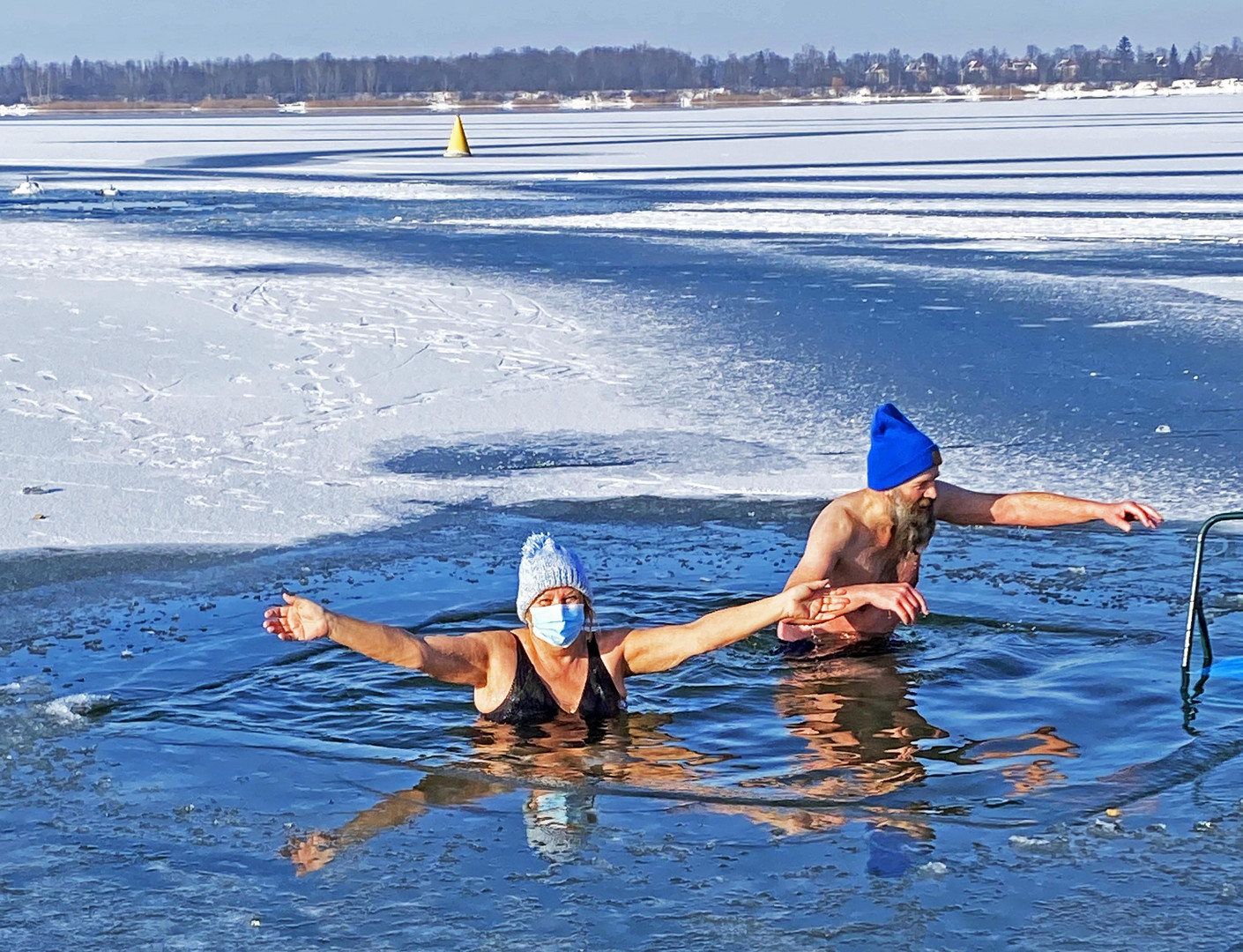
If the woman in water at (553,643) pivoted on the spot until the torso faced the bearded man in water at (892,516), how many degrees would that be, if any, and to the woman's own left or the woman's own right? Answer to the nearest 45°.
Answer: approximately 135° to the woman's own left

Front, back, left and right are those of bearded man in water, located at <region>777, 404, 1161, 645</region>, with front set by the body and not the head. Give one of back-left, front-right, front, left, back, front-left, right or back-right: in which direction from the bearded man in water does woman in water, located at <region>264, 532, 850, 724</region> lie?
right

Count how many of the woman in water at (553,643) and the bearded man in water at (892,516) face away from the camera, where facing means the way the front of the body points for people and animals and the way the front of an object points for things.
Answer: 0

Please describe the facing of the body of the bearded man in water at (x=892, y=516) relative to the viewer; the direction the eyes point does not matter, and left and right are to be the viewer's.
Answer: facing the viewer and to the right of the viewer

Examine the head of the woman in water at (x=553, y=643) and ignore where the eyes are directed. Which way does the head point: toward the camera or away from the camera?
toward the camera

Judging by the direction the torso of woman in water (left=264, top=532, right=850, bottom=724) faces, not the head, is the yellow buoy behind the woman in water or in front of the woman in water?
behind

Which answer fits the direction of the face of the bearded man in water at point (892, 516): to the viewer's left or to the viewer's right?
to the viewer's right

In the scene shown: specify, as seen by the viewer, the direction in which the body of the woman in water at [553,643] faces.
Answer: toward the camera

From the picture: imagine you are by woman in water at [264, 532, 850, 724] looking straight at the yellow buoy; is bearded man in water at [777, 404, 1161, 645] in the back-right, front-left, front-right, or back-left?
front-right

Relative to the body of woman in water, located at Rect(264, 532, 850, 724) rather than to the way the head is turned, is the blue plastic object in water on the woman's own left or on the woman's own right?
on the woman's own left
